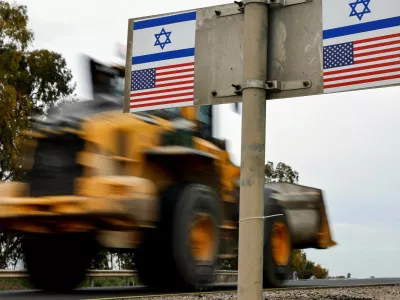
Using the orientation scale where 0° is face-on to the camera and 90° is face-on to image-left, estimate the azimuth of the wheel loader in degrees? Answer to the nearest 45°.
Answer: approximately 225°

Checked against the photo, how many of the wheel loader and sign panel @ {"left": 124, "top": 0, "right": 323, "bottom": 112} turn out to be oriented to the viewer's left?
0

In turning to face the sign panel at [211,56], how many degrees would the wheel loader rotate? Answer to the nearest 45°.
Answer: approximately 135° to its right
